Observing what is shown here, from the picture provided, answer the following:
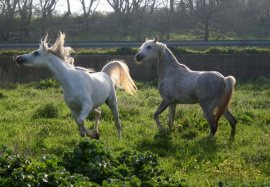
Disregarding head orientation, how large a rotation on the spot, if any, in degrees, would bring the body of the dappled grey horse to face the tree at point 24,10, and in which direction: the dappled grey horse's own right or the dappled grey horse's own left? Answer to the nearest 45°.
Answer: approximately 45° to the dappled grey horse's own right

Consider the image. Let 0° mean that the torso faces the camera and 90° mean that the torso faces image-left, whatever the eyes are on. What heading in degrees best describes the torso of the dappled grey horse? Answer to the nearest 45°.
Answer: approximately 90°

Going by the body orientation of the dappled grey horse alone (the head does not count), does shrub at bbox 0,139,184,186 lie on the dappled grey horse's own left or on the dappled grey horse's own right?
on the dappled grey horse's own left

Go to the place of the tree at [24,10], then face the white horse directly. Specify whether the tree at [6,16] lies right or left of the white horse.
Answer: right

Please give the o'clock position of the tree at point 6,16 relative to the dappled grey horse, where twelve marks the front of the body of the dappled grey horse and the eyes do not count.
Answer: The tree is roughly at 2 o'clock from the dappled grey horse.

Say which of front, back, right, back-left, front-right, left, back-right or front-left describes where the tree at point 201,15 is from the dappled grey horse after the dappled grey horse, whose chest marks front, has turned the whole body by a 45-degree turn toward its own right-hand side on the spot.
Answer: front-right

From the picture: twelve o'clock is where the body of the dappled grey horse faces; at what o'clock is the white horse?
The white horse is roughly at 11 o'clock from the dappled grey horse.

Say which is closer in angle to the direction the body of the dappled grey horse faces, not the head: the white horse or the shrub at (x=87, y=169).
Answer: the white horse

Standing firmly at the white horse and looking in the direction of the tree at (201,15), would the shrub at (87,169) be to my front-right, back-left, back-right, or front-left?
back-right
